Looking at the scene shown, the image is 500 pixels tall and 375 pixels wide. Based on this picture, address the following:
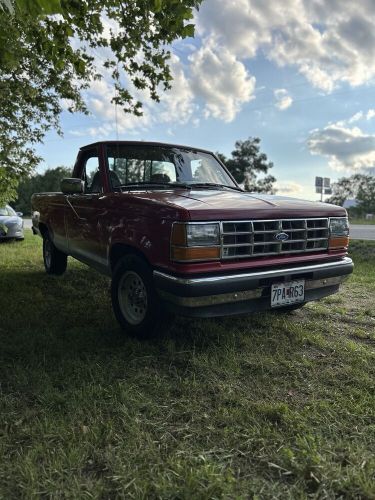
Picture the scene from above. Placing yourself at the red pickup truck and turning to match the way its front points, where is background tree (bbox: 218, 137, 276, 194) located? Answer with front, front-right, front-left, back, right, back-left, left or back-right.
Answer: back-left

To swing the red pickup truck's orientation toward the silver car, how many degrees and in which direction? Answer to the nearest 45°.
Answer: approximately 180°

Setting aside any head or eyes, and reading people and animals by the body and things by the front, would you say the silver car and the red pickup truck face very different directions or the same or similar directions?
same or similar directions

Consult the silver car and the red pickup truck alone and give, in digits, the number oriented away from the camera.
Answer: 0

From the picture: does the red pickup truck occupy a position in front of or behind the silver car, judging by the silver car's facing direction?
in front

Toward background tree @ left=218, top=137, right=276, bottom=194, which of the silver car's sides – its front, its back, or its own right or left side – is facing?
left

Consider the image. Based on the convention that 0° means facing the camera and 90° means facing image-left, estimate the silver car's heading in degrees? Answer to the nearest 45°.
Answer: approximately 315°

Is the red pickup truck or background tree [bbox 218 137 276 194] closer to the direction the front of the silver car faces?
the red pickup truck

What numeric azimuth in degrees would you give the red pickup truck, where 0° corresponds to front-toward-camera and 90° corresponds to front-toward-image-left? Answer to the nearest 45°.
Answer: approximately 315°
